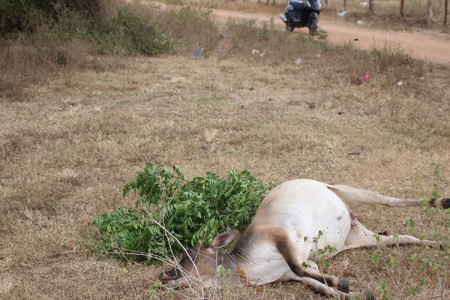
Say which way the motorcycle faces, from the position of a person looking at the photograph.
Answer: facing the viewer and to the right of the viewer

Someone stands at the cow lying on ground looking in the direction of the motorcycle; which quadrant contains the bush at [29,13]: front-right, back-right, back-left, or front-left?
front-left

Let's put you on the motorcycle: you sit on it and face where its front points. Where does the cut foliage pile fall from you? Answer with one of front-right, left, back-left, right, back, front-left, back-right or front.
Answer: front-right

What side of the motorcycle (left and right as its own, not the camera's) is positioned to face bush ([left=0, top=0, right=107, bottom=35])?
right

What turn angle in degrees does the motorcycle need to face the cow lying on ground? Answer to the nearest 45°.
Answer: approximately 45° to its right

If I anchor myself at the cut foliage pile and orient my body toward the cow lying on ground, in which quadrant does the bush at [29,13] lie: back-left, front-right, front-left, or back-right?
back-left

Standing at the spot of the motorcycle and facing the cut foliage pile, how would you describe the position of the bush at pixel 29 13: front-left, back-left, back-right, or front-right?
front-right
